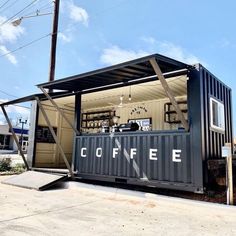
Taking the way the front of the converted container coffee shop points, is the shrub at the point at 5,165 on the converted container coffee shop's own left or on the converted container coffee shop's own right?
on the converted container coffee shop's own right

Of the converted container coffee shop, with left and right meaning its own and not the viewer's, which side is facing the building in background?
right

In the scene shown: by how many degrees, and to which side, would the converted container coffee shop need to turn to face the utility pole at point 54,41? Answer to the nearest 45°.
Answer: approximately 90° to its right

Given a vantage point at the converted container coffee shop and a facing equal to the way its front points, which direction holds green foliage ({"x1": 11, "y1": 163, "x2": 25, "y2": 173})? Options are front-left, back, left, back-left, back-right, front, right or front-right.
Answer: right
